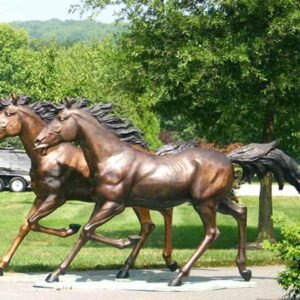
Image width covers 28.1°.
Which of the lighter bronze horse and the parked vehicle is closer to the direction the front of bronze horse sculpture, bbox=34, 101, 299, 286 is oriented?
the lighter bronze horse

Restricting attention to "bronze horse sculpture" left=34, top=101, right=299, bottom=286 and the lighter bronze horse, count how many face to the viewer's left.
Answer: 2

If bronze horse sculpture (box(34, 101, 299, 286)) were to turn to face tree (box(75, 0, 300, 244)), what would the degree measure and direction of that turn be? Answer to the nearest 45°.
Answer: approximately 90° to its right

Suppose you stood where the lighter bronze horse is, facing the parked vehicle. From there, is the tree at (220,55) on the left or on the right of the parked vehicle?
right

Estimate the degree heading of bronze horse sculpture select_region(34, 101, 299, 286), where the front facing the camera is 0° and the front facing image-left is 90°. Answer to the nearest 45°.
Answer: approximately 90°

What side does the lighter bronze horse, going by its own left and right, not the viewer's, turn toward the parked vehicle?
right

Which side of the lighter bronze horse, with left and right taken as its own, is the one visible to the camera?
left
